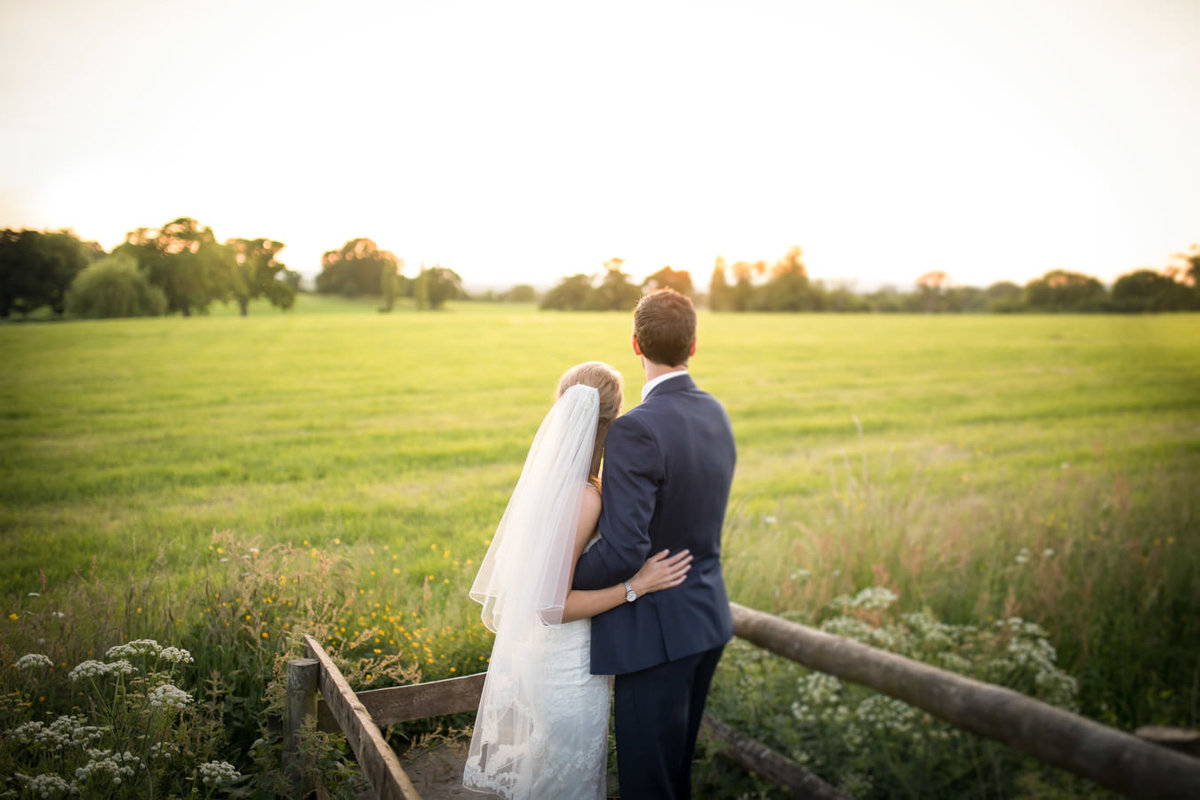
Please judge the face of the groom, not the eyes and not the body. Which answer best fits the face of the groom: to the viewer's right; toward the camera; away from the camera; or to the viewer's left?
away from the camera

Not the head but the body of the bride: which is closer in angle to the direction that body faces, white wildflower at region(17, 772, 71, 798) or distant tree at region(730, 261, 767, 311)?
the distant tree

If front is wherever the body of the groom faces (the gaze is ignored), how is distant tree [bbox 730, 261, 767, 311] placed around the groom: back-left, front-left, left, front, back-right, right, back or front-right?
front-right

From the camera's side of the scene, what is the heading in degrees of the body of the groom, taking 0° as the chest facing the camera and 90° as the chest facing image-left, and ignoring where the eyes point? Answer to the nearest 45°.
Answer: approximately 135°

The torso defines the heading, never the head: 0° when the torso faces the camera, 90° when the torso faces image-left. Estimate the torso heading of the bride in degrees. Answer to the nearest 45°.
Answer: approximately 225°

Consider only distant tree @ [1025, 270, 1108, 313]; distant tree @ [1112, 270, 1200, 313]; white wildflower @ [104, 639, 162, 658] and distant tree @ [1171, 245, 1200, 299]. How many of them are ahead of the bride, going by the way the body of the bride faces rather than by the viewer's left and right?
3

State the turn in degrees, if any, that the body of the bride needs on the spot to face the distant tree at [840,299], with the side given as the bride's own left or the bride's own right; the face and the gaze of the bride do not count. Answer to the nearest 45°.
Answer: approximately 45° to the bride's own left

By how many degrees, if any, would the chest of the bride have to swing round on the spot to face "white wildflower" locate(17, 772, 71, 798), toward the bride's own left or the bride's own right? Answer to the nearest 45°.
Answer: approximately 135° to the bride's own left

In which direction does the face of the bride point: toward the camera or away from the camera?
away from the camera
